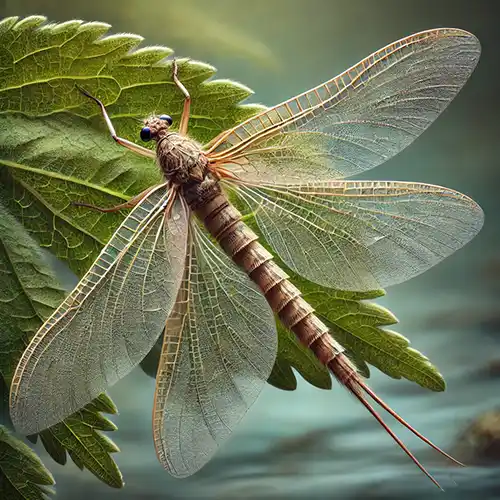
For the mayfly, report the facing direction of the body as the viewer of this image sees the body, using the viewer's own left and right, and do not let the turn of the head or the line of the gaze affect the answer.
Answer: facing away from the viewer and to the left of the viewer
